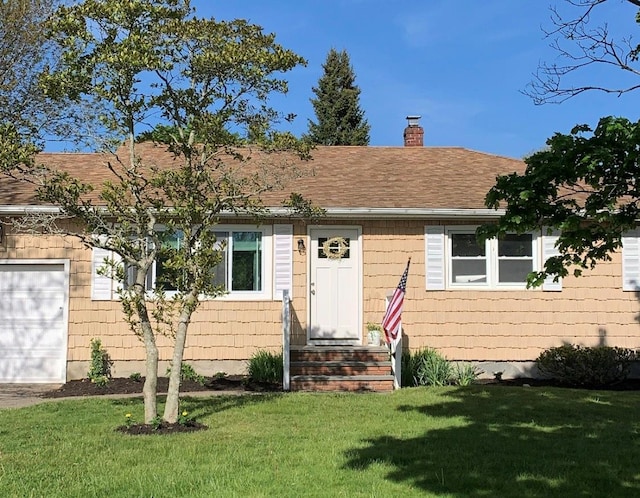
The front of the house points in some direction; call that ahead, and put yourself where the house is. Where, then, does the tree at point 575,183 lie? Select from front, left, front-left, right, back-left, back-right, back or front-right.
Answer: front

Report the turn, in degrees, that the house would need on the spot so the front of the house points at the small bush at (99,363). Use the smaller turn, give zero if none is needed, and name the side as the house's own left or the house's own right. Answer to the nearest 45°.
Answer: approximately 90° to the house's own right

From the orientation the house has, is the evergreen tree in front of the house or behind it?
behind

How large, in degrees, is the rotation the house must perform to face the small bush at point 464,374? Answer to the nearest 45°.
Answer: approximately 90° to its left

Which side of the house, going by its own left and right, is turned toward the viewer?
front

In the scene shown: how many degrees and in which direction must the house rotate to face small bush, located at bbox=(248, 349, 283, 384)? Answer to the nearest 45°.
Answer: approximately 45° to its right

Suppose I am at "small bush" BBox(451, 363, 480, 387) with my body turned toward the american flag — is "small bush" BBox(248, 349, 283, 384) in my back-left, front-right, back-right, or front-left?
front-right

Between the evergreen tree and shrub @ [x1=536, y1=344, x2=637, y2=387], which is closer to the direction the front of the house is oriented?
the shrub

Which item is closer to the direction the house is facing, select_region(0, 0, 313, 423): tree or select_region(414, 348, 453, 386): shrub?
the tree

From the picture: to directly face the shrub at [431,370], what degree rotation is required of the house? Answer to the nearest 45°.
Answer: approximately 45° to its left
